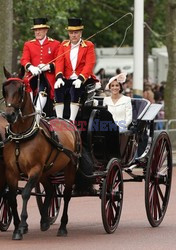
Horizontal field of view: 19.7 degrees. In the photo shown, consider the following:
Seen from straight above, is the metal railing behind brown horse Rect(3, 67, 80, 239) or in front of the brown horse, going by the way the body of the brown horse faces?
behind

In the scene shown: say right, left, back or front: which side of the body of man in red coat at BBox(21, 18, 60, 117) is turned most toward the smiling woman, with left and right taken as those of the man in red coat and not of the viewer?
back

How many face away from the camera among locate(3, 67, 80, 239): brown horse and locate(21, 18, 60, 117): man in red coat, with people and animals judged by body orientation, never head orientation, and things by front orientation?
0

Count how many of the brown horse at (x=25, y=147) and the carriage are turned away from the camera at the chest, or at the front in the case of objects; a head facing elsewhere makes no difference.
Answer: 0

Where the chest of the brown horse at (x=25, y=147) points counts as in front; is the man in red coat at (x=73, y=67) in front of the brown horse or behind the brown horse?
behind

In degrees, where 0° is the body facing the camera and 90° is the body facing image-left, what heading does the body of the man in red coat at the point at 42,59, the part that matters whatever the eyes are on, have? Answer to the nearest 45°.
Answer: approximately 0°

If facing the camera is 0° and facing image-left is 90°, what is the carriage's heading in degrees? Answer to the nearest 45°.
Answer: approximately 45°

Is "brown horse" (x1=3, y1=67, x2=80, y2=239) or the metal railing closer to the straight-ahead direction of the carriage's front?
the brown horse

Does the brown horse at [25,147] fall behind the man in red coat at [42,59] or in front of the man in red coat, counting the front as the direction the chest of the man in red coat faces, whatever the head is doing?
in front
